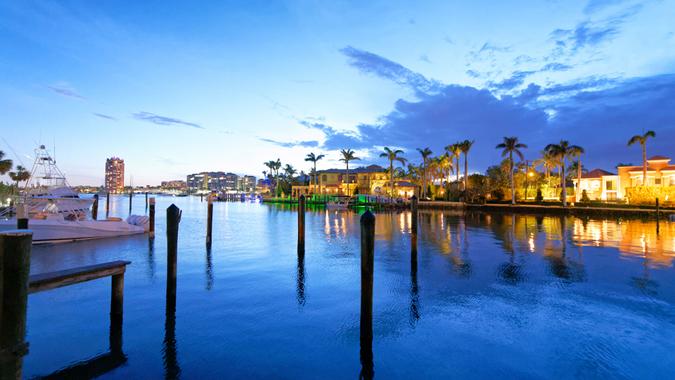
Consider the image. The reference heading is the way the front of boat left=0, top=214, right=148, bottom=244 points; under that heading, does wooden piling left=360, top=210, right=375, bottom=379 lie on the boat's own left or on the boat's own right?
on the boat's own right

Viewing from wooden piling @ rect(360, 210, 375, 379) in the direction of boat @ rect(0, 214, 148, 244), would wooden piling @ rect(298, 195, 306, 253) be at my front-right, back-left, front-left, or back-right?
front-right

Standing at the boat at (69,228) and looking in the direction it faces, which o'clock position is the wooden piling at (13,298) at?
The wooden piling is roughly at 3 o'clock from the boat.

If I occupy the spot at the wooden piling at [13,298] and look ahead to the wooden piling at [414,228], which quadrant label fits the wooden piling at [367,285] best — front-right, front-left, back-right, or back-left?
front-right

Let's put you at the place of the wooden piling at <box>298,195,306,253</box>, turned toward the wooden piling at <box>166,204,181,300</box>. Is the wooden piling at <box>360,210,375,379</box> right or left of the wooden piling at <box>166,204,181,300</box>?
left

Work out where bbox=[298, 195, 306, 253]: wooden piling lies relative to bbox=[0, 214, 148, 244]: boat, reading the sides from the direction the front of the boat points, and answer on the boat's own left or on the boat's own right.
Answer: on the boat's own right
